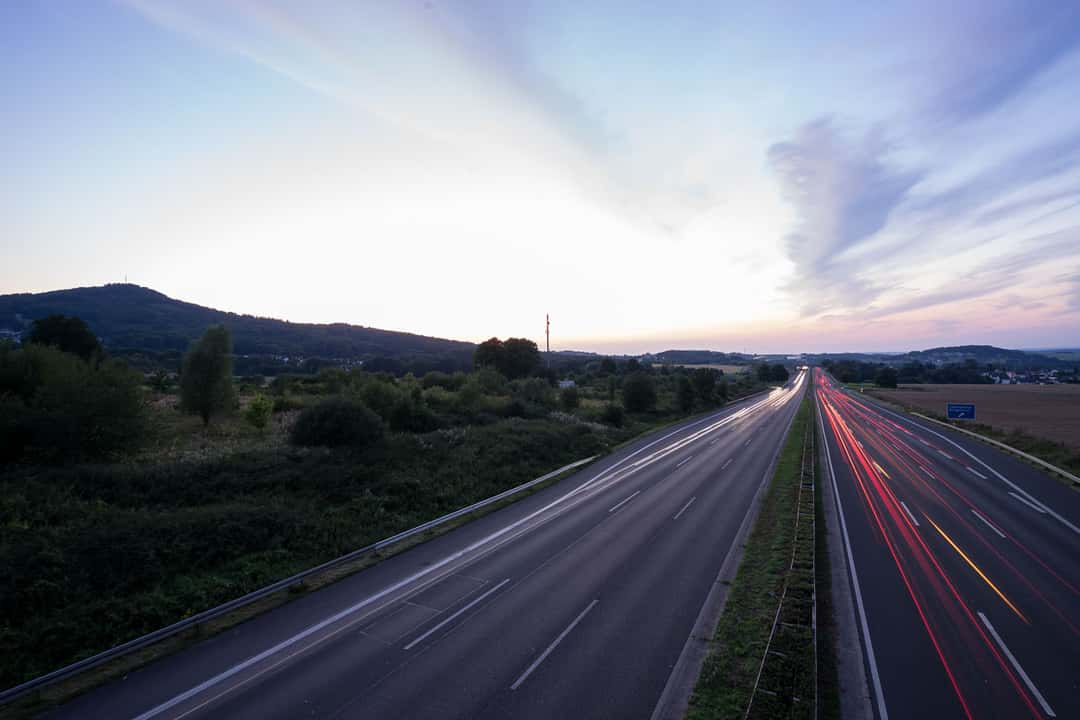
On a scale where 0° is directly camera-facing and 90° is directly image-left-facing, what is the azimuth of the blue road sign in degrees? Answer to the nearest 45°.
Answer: approximately 0°

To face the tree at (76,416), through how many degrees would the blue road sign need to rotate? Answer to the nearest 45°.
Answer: approximately 45° to its right

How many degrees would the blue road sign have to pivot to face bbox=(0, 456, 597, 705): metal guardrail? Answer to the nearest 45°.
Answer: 0° — it already faces it

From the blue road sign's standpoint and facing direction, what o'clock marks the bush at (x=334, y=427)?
The bush is roughly at 1 o'clock from the blue road sign.
